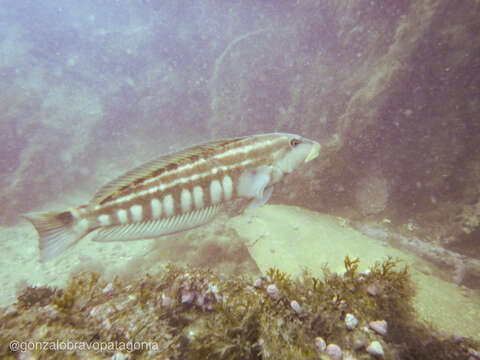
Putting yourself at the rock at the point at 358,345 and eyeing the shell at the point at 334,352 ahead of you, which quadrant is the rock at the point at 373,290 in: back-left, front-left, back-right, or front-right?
back-right

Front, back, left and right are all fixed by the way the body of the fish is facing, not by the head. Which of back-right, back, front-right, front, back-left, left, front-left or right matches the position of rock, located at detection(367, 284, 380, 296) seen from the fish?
front-right

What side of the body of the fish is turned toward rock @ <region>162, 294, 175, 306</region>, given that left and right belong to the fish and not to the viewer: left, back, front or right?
right

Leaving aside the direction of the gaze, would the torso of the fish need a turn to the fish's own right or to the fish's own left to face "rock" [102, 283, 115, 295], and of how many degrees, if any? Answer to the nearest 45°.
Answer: approximately 135° to the fish's own right

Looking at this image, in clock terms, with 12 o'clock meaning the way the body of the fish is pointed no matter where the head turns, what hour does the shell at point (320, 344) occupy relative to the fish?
The shell is roughly at 2 o'clock from the fish.

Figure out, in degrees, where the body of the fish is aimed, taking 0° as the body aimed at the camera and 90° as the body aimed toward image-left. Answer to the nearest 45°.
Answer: approximately 270°

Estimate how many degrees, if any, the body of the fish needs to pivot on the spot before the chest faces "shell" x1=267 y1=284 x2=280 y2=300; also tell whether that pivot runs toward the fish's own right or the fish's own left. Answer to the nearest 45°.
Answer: approximately 45° to the fish's own right

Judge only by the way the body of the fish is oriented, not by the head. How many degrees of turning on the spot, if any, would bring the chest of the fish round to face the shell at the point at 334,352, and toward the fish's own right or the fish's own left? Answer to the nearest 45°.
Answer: approximately 45° to the fish's own right

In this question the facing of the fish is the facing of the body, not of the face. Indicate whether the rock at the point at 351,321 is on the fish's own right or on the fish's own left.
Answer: on the fish's own right

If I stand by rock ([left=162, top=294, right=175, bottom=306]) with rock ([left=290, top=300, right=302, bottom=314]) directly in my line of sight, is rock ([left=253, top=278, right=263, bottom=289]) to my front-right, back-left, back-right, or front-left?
front-left
